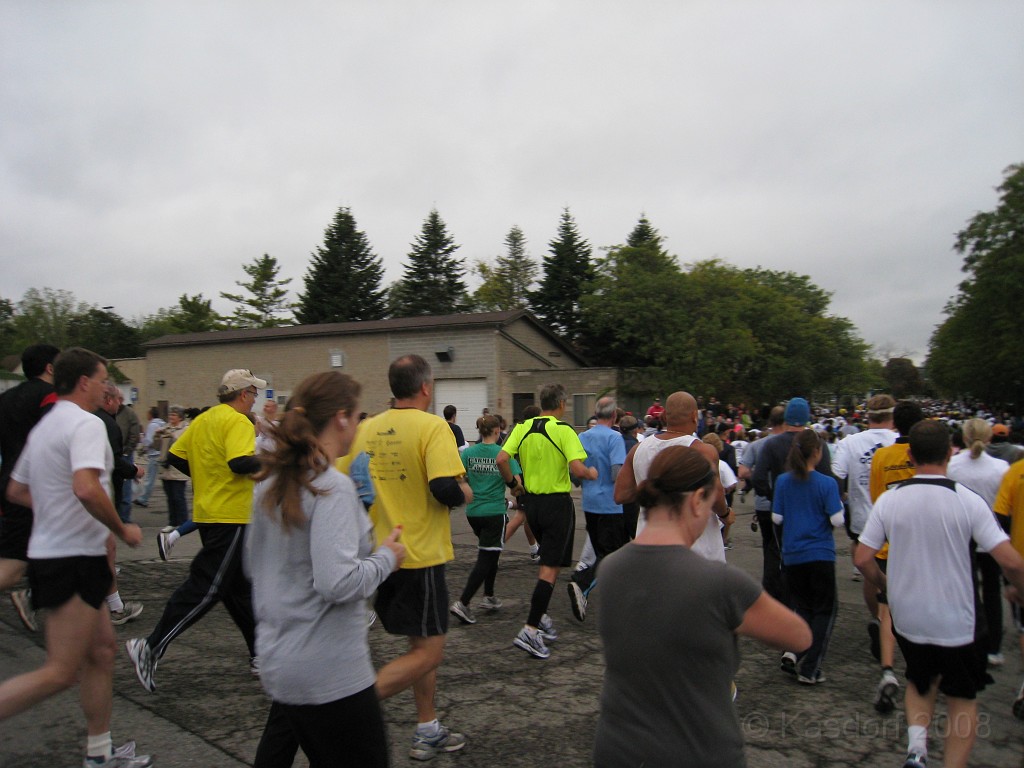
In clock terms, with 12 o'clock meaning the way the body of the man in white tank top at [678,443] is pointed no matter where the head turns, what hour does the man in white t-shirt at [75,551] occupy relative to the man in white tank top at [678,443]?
the man in white t-shirt at [75,551] is roughly at 8 o'clock from the man in white tank top at [678,443].

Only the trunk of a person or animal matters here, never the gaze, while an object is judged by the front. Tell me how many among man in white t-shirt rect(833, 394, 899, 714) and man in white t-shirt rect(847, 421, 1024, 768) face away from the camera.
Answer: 2

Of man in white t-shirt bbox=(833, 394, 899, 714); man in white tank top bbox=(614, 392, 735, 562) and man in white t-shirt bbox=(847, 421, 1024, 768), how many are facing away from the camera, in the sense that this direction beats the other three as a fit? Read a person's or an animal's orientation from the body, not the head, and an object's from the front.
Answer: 3

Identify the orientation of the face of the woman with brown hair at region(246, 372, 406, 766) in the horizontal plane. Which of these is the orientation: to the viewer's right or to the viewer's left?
to the viewer's right

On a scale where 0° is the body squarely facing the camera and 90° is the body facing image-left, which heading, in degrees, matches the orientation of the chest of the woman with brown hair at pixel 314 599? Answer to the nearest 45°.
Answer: approximately 225°

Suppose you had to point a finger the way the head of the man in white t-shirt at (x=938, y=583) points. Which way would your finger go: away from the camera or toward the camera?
away from the camera

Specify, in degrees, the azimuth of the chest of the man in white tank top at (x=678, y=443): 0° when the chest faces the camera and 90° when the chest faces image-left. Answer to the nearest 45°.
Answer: approximately 180°

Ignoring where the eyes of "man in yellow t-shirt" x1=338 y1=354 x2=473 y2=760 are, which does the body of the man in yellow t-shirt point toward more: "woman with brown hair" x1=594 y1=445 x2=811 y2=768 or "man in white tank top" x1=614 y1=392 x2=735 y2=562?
the man in white tank top

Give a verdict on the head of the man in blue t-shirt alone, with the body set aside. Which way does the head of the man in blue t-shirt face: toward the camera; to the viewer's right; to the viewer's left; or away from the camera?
away from the camera

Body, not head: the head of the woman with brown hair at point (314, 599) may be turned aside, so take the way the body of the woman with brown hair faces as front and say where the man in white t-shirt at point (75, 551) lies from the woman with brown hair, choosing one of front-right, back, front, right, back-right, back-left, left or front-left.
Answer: left

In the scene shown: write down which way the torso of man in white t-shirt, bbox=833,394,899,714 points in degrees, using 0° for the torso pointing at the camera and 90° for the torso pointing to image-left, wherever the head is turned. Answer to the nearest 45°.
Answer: approximately 180°

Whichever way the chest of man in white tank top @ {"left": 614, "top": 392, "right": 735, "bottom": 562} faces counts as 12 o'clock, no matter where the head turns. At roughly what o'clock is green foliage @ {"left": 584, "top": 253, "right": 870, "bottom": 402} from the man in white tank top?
The green foliage is roughly at 12 o'clock from the man in white tank top.

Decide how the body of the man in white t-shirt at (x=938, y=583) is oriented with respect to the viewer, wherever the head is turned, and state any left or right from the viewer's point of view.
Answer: facing away from the viewer

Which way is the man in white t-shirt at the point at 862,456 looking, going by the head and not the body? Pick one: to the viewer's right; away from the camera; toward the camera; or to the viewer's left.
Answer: away from the camera
